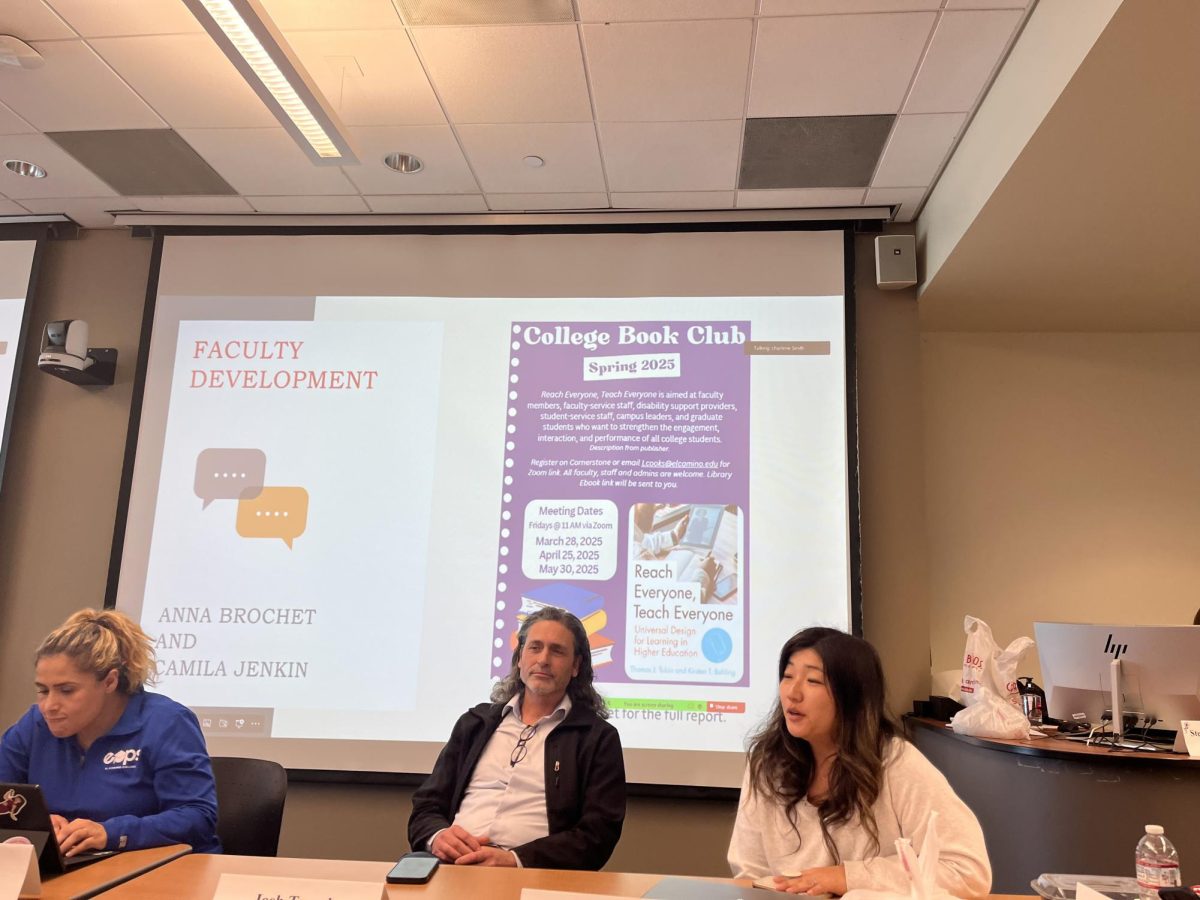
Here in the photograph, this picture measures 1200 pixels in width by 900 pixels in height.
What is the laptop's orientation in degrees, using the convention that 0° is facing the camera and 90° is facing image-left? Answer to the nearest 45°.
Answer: approximately 225°

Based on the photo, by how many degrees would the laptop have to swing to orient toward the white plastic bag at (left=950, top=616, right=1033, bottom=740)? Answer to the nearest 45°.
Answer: approximately 45° to its right

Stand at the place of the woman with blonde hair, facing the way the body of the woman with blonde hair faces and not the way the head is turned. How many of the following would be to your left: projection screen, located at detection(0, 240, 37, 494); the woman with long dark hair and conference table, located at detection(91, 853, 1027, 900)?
2

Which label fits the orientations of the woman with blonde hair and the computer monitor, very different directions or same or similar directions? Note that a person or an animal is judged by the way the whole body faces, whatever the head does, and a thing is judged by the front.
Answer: very different directions

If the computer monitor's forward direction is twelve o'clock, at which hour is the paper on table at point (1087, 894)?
The paper on table is roughly at 6 o'clock from the computer monitor.

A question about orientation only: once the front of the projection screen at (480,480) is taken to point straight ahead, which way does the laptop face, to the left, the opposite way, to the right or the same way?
the opposite way

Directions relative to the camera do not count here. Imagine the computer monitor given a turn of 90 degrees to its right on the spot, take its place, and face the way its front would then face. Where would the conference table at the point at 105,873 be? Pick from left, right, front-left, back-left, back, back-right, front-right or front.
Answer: back-right

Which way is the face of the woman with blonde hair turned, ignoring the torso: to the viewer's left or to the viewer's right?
to the viewer's left

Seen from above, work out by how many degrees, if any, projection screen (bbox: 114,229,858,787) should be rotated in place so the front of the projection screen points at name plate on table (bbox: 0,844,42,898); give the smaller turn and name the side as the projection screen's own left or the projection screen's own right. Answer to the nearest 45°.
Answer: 0° — it already faces it

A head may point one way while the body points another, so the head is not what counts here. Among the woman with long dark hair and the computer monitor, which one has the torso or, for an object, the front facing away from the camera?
the computer monitor

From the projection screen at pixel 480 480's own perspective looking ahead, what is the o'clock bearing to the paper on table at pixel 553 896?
The paper on table is roughly at 12 o'clock from the projection screen.

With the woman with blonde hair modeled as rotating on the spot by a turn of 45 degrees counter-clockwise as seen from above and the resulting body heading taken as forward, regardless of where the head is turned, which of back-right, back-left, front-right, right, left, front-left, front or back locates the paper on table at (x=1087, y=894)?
front-left

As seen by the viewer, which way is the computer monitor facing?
away from the camera
